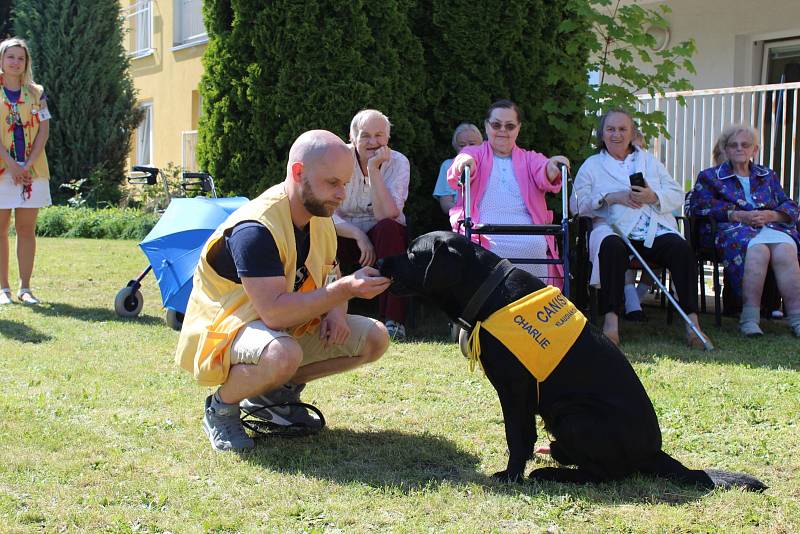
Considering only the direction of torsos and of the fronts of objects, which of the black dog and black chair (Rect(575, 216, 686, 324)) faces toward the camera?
the black chair

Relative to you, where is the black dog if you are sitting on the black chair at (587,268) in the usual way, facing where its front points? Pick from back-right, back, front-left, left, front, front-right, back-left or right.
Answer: front

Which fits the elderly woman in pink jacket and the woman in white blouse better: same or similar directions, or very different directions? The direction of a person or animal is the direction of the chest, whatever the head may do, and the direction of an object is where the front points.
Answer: same or similar directions

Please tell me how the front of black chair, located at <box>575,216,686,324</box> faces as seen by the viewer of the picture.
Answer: facing the viewer

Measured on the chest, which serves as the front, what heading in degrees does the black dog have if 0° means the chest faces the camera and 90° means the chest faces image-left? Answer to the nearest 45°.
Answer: approximately 90°

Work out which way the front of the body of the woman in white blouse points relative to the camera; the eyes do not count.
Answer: toward the camera

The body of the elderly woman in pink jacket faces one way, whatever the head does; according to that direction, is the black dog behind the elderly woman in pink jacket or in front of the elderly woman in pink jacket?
in front

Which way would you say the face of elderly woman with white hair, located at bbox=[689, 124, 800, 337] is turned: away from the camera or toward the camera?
toward the camera

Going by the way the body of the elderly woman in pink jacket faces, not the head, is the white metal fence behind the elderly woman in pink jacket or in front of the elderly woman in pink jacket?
behind

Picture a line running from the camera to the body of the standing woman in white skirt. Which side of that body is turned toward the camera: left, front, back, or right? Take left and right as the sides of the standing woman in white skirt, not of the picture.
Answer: front

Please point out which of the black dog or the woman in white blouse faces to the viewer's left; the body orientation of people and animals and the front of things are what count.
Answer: the black dog

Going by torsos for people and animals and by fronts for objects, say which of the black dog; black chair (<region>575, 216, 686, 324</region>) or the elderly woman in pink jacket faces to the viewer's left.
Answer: the black dog

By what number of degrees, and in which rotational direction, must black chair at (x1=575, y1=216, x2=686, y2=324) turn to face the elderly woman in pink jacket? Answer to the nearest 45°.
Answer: approximately 45° to its right

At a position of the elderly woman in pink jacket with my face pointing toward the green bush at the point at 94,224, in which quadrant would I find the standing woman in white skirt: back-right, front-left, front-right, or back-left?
front-left

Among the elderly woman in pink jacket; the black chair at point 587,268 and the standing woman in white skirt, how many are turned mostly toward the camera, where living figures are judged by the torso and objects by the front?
3
